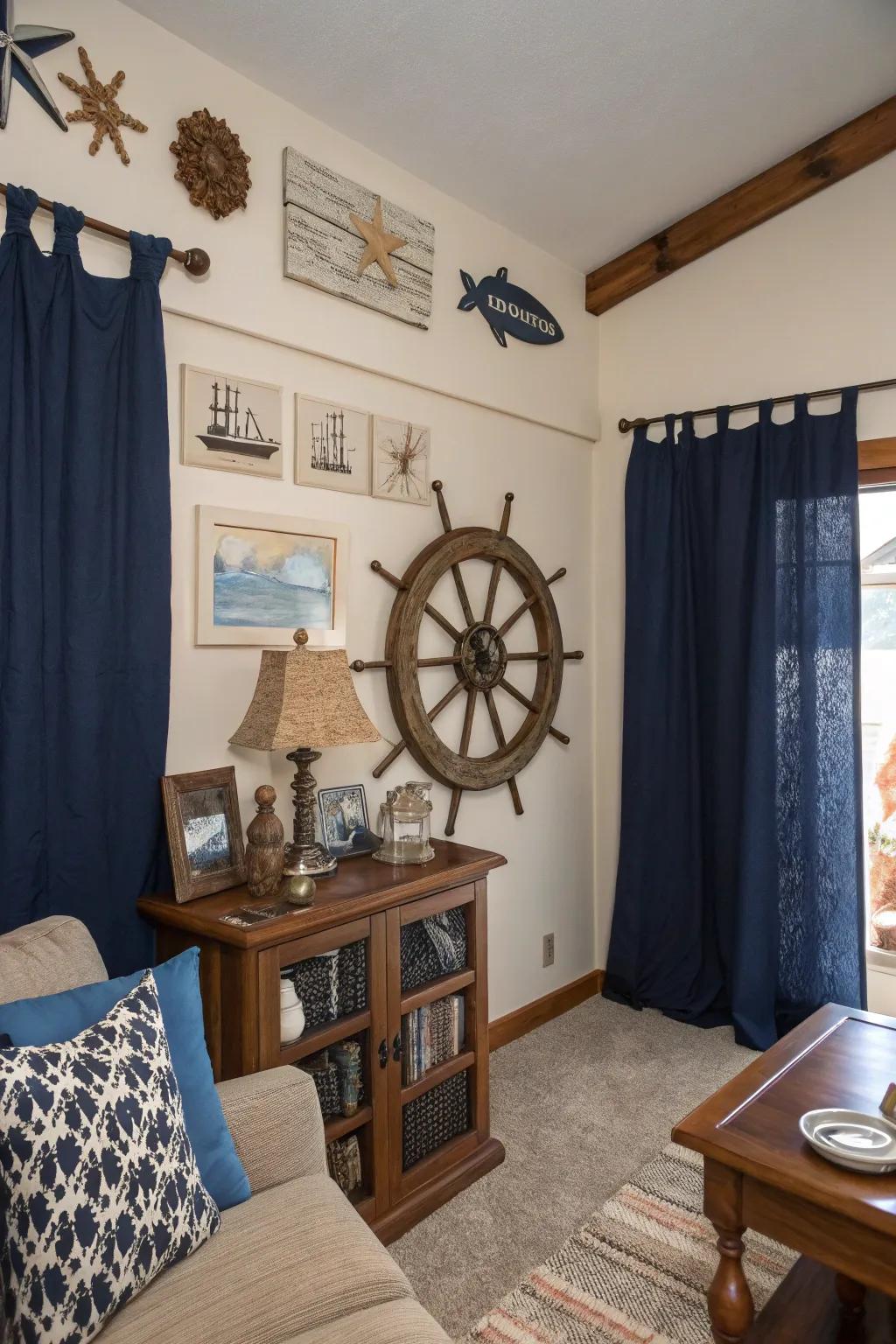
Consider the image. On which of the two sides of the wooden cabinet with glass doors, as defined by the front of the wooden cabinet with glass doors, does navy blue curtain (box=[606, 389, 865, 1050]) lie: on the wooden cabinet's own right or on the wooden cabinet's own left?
on the wooden cabinet's own left

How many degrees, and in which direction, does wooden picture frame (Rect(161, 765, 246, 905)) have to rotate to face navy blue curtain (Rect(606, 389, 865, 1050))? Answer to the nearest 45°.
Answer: approximately 45° to its left

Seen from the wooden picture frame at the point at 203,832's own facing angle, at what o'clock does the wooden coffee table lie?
The wooden coffee table is roughly at 12 o'clock from the wooden picture frame.

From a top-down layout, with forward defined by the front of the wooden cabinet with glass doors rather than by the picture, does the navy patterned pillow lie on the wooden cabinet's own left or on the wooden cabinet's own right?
on the wooden cabinet's own right

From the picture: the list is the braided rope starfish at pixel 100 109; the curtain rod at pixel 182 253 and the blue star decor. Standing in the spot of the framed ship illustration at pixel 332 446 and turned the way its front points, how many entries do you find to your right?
3

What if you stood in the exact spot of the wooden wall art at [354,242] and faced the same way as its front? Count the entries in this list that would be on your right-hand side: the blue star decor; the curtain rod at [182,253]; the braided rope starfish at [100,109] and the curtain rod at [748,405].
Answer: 3
